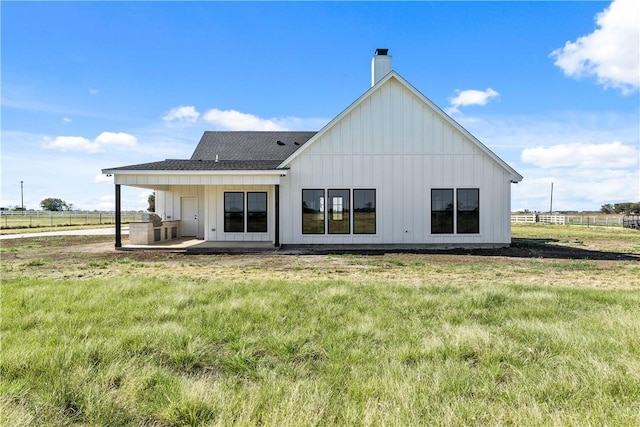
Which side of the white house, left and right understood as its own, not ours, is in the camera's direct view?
back

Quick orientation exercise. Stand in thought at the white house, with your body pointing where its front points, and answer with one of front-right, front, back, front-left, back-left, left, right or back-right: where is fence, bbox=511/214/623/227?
front-right
